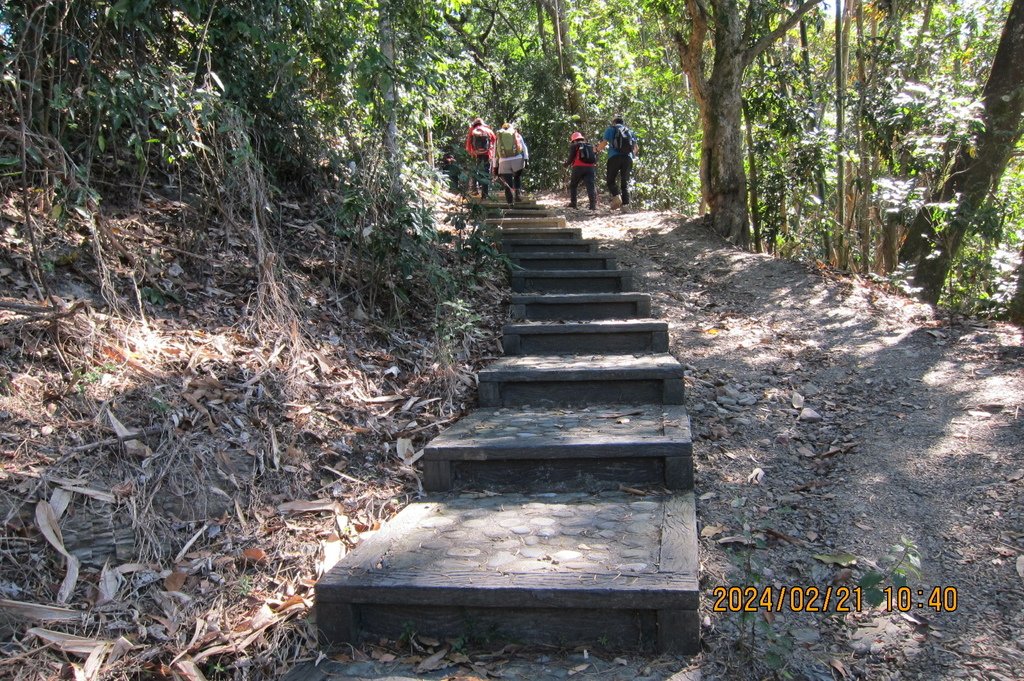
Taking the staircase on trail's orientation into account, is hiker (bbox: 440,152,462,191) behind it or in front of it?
behind

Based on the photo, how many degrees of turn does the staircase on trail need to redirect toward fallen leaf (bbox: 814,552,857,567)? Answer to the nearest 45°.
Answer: approximately 90° to its left

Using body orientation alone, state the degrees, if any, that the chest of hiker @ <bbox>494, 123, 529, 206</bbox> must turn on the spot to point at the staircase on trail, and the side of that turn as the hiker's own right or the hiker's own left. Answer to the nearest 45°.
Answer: approximately 180°

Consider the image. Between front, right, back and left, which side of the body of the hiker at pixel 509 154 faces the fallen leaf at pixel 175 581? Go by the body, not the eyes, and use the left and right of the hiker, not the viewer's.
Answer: back

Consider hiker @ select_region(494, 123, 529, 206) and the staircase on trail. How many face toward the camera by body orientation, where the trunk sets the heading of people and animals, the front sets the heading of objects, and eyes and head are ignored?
1

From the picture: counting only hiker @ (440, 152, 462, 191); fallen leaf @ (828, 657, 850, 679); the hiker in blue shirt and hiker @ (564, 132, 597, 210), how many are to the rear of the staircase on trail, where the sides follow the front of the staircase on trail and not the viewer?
3

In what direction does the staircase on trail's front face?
toward the camera

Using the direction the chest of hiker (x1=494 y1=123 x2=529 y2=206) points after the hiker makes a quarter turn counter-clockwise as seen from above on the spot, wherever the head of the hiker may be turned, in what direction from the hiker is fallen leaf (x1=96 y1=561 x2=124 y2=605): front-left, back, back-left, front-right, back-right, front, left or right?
left

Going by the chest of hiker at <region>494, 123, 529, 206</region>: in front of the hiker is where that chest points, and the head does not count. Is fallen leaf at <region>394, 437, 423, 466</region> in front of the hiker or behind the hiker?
behind

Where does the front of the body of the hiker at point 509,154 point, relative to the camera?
away from the camera

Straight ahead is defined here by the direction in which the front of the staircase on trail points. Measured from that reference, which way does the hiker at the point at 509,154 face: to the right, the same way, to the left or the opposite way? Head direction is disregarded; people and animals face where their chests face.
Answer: the opposite way

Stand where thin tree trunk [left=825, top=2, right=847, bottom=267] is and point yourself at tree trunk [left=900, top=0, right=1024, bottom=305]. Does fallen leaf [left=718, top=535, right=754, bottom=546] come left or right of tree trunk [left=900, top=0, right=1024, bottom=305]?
right

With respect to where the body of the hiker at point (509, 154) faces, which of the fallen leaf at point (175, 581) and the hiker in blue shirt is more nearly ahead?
the hiker in blue shirt
